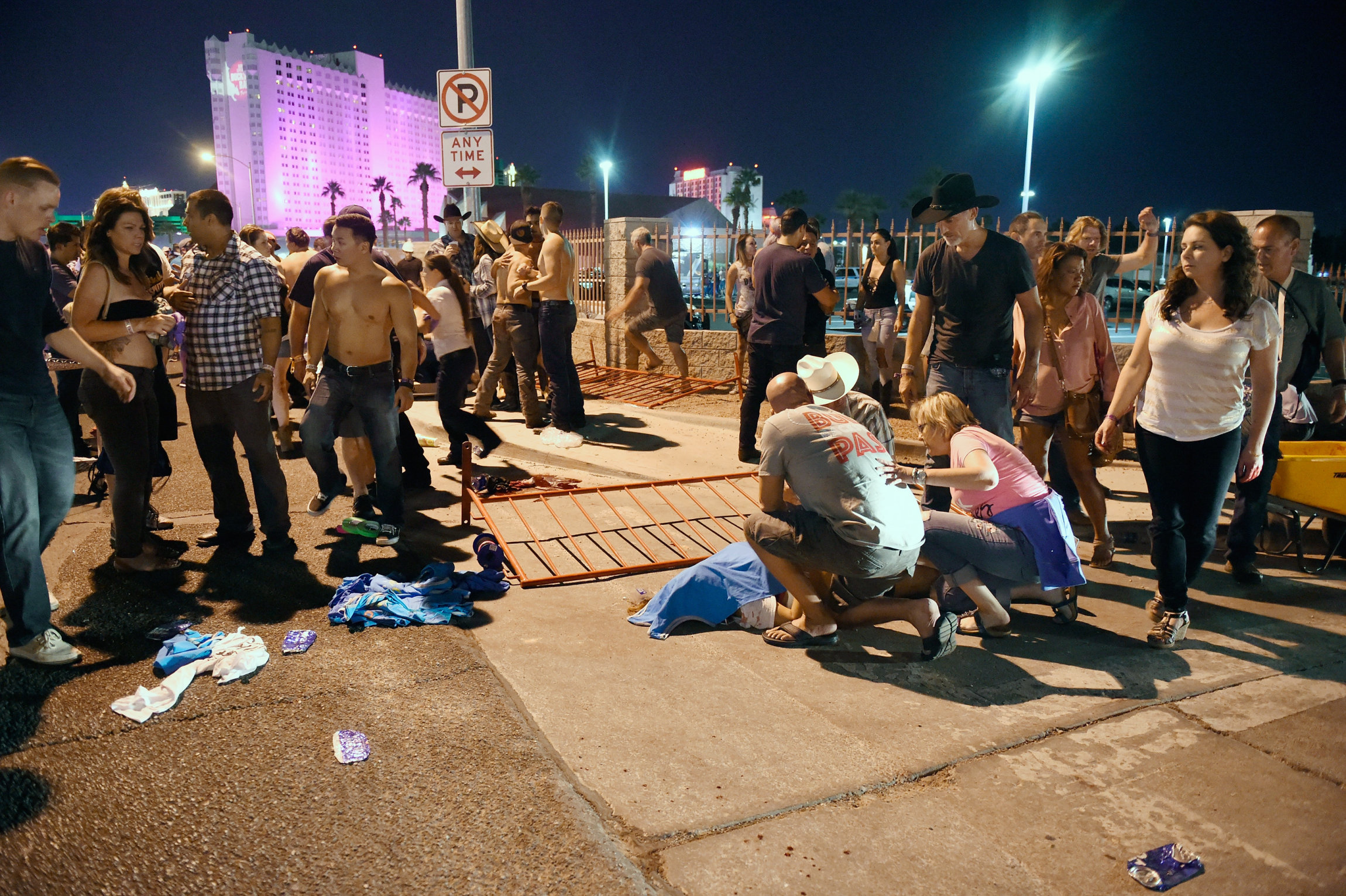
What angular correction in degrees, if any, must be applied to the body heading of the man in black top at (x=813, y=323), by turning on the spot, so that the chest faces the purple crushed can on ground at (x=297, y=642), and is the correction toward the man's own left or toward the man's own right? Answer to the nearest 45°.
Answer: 0° — they already face it

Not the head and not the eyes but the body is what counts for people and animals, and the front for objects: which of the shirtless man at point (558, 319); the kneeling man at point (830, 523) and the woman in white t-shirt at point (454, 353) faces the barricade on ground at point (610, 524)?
the kneeling man

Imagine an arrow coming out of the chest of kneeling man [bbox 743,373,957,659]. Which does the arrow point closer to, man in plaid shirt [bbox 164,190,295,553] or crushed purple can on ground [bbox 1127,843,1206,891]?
the man in plaid shirt

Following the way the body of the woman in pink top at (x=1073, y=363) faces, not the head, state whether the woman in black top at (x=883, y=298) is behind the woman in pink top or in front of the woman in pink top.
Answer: behind

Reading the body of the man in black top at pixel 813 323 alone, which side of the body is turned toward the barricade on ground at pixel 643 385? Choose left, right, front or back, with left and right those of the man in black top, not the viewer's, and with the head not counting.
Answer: right

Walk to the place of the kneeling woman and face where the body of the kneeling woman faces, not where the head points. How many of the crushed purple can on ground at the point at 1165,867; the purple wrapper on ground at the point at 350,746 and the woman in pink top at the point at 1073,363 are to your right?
1

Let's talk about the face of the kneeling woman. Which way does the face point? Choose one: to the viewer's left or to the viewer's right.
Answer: to the viewer's left

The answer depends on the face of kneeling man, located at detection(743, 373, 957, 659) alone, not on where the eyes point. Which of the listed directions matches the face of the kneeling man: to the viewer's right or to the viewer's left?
to the viewer's left

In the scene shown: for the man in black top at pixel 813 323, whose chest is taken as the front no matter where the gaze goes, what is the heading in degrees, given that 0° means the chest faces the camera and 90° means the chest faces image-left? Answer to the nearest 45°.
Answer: approximately 45°

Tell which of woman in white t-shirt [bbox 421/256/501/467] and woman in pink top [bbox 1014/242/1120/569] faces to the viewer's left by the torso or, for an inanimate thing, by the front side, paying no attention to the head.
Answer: the woman in white t-shirt

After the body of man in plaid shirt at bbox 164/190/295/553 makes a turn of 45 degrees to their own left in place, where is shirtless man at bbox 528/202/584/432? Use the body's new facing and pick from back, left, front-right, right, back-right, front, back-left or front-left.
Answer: back-left

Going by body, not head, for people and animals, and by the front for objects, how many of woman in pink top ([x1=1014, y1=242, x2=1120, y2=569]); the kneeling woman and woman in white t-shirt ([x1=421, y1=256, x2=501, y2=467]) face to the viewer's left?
2

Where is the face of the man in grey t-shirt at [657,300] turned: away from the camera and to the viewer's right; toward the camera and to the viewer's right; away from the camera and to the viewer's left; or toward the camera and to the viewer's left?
away from the camera and to the viewer's left
